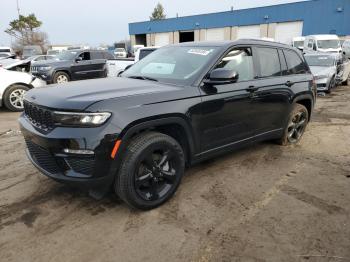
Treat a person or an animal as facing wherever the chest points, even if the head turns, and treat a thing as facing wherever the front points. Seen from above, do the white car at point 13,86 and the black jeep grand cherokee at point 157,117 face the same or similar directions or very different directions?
very different directions

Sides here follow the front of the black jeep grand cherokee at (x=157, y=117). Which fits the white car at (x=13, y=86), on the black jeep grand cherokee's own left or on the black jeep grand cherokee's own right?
on the black jeep grand cherokee's own right

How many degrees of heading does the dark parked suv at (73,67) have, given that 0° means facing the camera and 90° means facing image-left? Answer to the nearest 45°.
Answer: approximately 45°

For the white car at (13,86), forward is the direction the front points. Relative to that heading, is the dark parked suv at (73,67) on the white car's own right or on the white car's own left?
on the white car's own left

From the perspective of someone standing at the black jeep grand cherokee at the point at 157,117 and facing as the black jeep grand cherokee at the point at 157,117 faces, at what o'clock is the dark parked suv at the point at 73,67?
The dark parked suv is roughly at 4 o'clock from the black jeep grand cherokee.

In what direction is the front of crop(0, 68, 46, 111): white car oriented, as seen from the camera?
facing to the right of the viewer

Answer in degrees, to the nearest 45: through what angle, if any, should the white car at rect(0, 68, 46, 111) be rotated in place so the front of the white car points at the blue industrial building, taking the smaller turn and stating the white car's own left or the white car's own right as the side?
approximately 45° to the white car's own left

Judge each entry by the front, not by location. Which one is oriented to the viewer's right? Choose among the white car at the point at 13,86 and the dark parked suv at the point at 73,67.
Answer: the white car

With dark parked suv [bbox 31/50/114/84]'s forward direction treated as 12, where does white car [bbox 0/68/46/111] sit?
The white car is roughly at 11 o'clock from the dark parked suv.
